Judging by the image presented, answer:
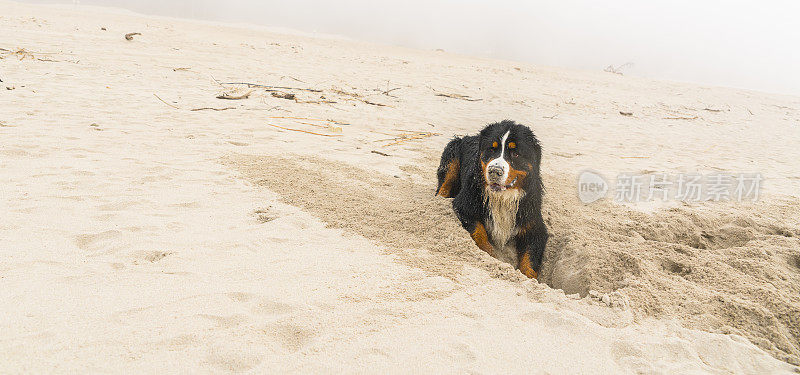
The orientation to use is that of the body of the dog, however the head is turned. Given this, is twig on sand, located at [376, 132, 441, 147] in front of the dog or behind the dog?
behind

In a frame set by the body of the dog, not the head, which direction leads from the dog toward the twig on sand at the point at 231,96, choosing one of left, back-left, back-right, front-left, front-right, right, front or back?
back

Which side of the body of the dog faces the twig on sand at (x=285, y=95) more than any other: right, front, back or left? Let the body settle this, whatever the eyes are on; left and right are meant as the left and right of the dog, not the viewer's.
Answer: back

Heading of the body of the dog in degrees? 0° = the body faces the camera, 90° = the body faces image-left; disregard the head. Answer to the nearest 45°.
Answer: approximately 315°

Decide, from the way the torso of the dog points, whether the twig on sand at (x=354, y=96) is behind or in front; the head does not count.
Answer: behind
